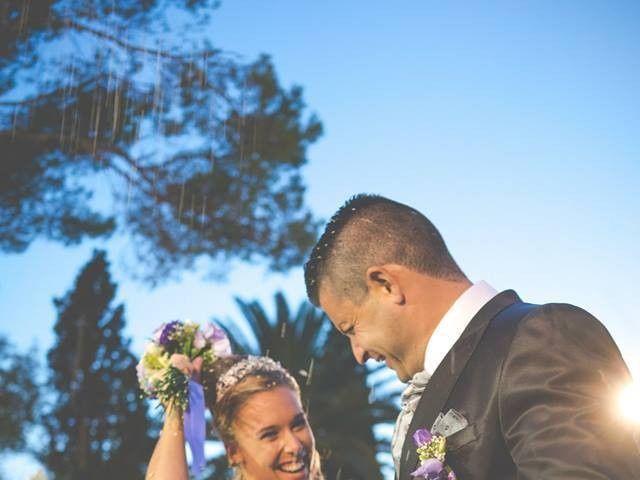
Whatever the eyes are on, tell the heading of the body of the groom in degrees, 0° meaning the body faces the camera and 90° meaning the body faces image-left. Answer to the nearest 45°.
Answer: approximately 90°

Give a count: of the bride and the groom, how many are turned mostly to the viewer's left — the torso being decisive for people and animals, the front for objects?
1

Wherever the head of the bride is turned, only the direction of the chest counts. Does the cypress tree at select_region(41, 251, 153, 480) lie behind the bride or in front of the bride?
behind

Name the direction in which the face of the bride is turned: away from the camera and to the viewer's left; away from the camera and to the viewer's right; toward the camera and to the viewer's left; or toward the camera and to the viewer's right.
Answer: toward the camera and to the viewer's right

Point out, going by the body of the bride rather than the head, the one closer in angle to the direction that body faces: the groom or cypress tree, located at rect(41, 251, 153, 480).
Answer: the groom

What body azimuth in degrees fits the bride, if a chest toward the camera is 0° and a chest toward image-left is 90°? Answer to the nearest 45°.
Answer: approximately 315°
